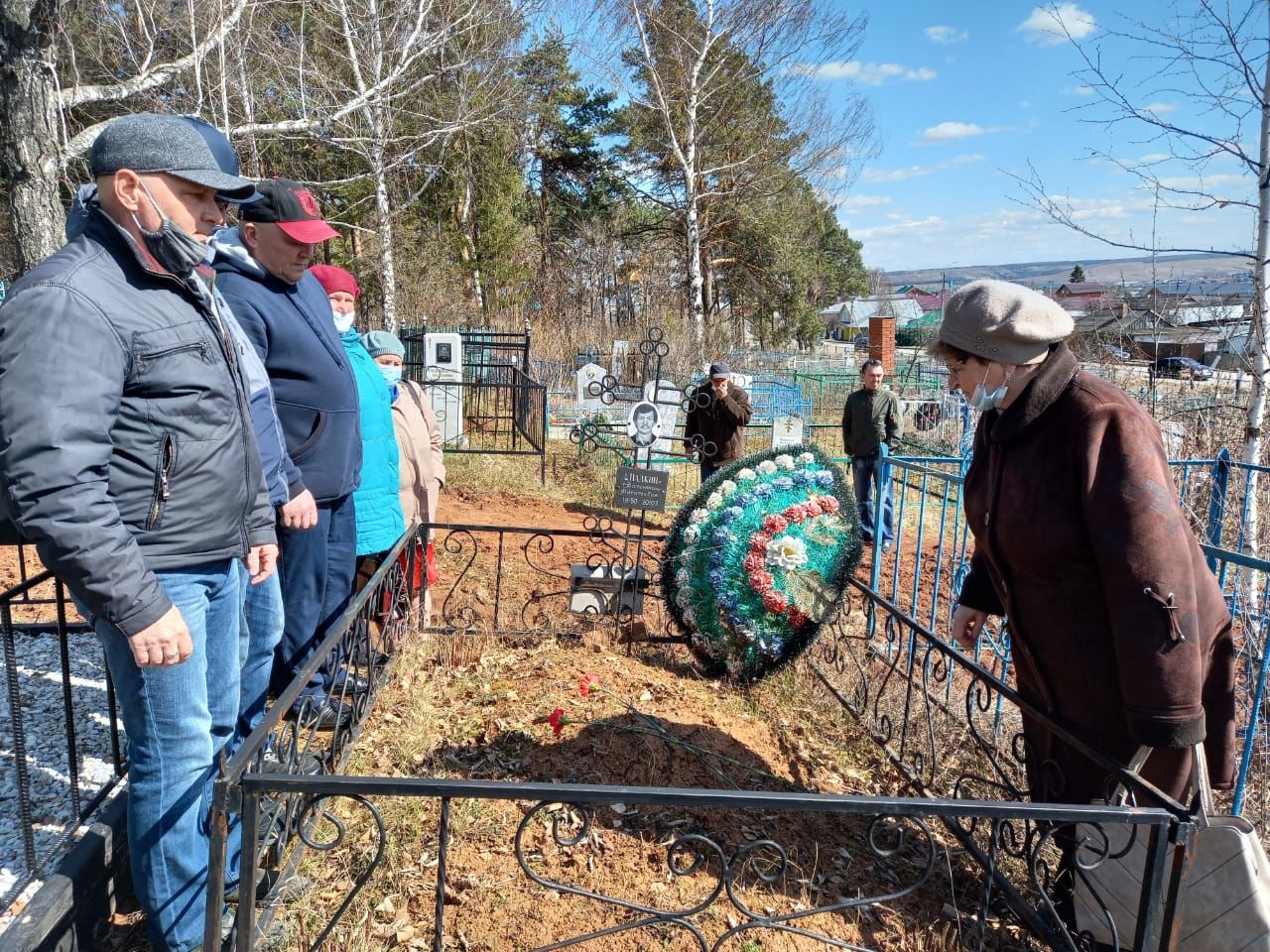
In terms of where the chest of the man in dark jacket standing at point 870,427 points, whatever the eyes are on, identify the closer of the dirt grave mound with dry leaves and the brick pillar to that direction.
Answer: the dirt grave mound with dry leaves

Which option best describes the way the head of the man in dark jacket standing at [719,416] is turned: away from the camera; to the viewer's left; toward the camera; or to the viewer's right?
toward the camera

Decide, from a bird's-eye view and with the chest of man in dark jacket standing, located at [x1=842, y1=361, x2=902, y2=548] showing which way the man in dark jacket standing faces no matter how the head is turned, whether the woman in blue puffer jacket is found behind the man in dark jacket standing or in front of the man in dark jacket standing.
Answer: in front

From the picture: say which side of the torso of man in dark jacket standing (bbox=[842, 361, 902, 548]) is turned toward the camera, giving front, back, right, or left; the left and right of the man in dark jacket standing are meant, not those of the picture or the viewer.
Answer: front

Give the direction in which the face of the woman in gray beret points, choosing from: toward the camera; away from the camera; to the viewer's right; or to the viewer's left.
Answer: to the viewer's left

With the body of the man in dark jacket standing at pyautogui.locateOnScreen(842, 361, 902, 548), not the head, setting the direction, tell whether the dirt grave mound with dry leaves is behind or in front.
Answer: in front

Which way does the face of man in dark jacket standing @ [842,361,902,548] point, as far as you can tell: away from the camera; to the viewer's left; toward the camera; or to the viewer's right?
toward the camera

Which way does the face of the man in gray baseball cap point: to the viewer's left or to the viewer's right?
to the viewer's right

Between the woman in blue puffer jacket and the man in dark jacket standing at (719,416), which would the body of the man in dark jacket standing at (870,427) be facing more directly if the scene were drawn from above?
the woman in blue puffer jacket

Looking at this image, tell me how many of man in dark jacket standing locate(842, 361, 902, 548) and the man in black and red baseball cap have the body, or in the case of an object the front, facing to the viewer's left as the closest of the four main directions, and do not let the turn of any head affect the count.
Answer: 0

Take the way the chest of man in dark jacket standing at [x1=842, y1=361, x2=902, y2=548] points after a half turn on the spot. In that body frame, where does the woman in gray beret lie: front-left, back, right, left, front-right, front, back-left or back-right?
back

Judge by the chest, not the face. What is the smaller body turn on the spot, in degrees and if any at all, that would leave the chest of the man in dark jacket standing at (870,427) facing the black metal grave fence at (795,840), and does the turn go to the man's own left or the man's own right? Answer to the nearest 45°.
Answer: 0° — they already face it

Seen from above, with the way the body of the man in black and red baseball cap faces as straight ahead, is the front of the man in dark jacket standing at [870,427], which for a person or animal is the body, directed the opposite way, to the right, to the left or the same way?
to the right

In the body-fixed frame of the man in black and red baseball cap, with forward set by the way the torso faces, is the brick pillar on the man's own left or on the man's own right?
on the man's own left

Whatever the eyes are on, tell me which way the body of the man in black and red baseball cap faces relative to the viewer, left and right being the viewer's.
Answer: facing the viewer and to the right of the viewer
